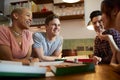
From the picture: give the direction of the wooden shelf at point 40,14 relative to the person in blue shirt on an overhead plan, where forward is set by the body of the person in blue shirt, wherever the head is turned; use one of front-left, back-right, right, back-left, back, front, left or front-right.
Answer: back-left

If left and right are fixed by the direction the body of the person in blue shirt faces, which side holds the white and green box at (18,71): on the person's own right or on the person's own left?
on the person's own right

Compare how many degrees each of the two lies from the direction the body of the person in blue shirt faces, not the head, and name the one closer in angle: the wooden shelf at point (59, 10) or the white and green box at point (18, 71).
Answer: the white and green box

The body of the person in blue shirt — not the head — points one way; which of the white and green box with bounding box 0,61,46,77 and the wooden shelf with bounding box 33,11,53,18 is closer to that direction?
the white and green box

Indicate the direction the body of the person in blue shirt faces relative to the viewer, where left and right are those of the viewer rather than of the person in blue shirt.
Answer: facing the viewer and to the right of the viewer

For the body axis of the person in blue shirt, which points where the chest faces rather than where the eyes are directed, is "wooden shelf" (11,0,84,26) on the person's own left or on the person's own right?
on the person's own left
